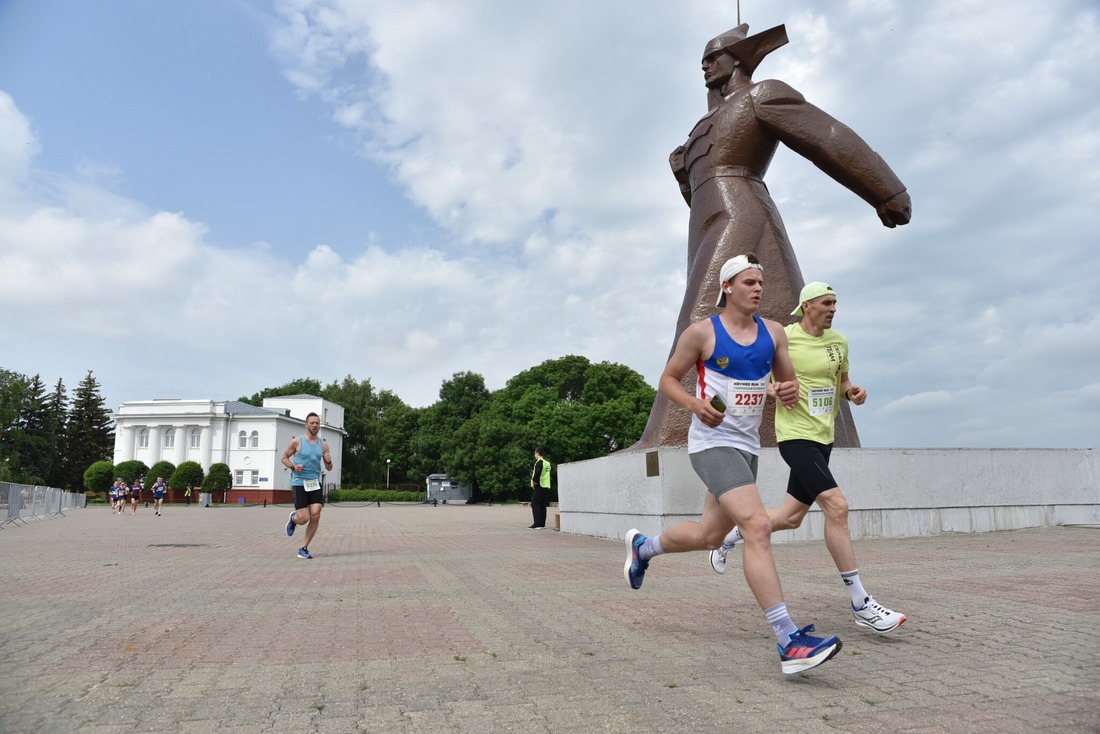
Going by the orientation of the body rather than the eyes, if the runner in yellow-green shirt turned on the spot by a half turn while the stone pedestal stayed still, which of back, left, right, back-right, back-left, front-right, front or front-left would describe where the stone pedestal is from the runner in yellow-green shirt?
front-right

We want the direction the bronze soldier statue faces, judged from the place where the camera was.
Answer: facing the viewer and to the left of the viewer

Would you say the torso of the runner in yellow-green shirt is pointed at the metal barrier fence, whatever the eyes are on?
no

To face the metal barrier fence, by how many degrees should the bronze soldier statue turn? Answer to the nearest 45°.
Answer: approximately 45° to its right
